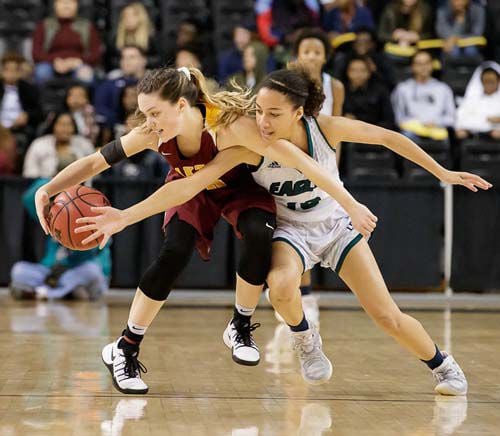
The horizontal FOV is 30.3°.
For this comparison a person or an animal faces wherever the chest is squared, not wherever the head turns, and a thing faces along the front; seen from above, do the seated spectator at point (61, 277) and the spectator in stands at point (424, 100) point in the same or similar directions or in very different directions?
same or similar directions

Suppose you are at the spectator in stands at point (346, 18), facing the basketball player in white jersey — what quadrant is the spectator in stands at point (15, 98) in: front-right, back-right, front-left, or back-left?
front-right

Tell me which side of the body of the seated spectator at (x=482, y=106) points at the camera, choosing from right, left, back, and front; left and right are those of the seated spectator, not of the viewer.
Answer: front

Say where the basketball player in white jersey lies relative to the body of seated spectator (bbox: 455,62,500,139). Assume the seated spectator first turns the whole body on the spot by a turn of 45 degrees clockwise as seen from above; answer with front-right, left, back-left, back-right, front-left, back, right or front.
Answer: front-left

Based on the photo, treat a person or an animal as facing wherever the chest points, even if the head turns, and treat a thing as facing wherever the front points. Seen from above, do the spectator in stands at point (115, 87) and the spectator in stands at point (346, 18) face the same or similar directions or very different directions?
same or similar directions

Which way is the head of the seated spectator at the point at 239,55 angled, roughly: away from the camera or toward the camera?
toward the camera

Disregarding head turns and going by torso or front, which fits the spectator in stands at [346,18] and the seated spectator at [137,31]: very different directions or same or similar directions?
same or similar directions

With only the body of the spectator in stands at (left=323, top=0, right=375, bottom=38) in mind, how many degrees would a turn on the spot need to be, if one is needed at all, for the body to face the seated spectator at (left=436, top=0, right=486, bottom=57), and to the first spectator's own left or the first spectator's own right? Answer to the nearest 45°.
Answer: approximately 90° to the first spectator's own left

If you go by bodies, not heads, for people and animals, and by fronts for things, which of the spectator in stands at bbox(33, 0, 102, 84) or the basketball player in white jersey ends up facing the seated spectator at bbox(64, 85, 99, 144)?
the spectator in stands

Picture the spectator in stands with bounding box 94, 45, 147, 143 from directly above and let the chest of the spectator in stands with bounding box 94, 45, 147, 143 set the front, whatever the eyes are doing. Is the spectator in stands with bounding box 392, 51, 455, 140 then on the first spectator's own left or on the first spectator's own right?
on the first spectator's own left

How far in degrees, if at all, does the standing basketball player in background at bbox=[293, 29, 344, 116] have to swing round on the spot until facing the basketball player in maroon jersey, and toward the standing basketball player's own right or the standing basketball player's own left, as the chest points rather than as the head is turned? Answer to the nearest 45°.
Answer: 0° — they already face them

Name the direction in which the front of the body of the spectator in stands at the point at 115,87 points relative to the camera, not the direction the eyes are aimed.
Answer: toward the camera

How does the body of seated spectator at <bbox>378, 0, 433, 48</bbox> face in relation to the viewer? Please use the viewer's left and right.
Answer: facing the viewer

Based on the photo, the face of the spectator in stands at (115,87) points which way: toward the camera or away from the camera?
toward the camera
